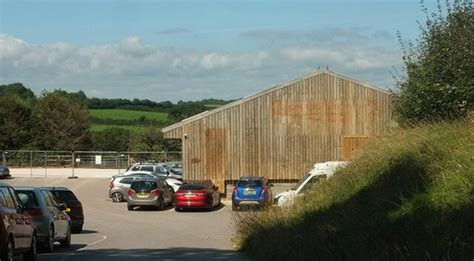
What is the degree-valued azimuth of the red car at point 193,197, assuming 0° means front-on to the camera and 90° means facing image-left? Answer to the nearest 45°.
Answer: approximately 180°

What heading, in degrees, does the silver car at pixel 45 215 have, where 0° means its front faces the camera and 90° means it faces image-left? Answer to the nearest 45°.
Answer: approximately 225°

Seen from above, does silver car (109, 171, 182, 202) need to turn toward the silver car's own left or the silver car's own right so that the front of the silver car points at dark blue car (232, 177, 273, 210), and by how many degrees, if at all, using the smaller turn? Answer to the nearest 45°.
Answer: approximately 45° to the silver car's own right

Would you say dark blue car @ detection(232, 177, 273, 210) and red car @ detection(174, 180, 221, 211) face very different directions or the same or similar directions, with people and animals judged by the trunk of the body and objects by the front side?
same or similar directions

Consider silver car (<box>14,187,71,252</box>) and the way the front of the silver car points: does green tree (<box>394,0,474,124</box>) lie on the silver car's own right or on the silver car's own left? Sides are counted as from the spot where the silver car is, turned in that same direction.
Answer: on the silver car's own right

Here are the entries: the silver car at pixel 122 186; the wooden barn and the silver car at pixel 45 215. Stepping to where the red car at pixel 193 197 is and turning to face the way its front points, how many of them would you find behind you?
1

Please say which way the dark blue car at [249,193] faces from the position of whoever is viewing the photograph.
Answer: facing away from the viewer

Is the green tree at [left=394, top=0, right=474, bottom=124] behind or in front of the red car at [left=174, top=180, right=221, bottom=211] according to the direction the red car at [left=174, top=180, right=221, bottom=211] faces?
behind

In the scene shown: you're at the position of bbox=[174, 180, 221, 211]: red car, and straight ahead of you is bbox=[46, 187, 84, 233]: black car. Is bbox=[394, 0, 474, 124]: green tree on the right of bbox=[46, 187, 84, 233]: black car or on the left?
left
